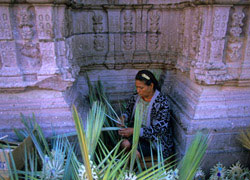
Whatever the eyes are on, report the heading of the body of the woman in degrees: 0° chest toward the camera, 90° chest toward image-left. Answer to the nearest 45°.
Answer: approximately 45°

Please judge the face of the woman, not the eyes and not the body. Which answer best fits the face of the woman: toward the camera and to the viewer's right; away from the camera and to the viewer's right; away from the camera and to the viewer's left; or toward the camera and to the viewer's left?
toward the camera and to the viewer's left
